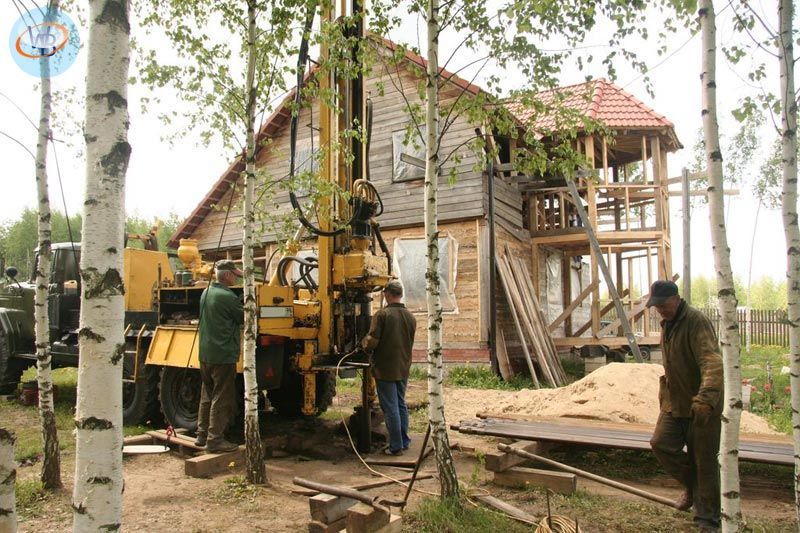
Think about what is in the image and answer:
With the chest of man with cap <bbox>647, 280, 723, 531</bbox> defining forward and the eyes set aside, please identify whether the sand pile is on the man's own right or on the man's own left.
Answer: on the man's own right

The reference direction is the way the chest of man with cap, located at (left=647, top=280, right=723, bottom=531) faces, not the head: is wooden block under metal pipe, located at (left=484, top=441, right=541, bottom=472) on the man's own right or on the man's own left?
on the man's own right

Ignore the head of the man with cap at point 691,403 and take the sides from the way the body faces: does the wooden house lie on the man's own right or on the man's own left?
on the man's own right

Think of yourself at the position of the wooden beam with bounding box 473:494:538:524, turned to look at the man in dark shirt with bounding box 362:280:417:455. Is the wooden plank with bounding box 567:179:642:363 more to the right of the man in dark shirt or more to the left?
right

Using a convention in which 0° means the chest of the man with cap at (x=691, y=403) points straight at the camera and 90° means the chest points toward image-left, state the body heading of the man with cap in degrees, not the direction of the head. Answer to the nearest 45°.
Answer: approximately 45°
